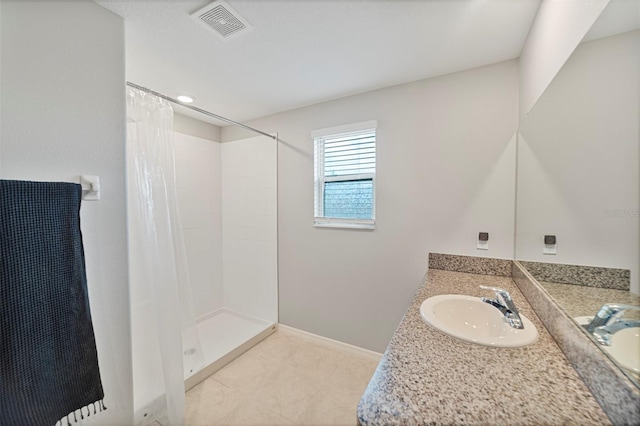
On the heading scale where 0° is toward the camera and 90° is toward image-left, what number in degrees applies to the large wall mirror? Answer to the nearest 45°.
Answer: approximately 90°

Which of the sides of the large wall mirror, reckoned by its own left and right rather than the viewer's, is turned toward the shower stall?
front

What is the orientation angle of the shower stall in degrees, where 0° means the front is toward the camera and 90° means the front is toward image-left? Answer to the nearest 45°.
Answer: approximately 315°

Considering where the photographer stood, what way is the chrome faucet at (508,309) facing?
facing to the left of the viewer

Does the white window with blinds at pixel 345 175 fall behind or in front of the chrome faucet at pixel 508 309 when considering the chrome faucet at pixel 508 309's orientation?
in front

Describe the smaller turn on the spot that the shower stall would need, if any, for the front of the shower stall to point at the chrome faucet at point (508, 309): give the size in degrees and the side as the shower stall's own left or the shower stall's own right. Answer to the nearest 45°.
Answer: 0° — it already faces it

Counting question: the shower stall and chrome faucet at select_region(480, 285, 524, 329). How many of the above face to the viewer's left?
1

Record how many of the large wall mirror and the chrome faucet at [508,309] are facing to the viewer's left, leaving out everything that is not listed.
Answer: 2

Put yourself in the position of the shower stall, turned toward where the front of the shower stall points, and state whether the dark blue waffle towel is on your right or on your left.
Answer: on your right

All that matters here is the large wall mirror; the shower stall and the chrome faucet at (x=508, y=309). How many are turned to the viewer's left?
2

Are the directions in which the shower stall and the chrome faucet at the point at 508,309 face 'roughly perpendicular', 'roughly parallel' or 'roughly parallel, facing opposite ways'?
roughly parallel, facing opposite ways

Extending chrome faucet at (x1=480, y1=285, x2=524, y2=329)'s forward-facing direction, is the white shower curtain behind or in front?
in front

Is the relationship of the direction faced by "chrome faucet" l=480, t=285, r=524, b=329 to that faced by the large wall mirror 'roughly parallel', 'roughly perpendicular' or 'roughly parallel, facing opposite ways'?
roughly parallel

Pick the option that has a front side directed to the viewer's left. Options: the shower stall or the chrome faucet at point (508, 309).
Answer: the chrome faucet

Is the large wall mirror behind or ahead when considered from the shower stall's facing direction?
ahead
